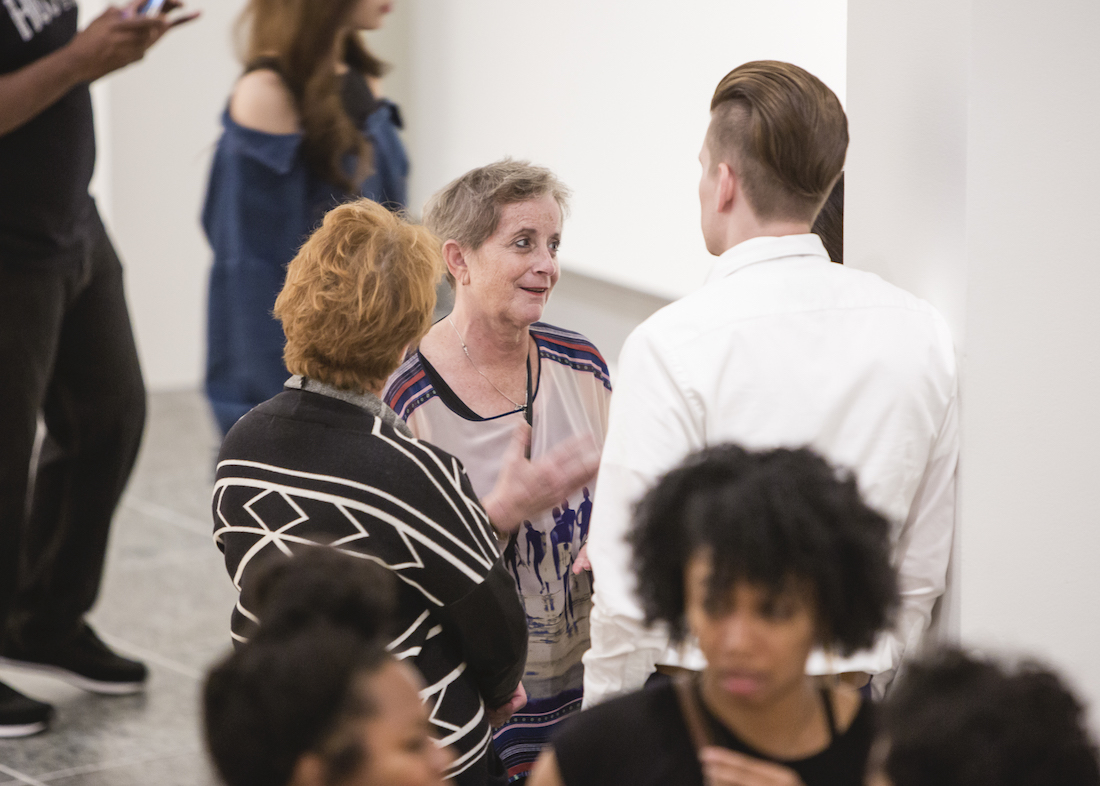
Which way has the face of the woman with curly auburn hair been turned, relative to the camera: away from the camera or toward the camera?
away from the camera

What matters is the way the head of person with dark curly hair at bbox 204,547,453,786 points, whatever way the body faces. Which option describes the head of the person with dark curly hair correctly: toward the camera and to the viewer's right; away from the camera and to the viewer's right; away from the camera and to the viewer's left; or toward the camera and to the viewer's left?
toward the camera and to the viewer's right

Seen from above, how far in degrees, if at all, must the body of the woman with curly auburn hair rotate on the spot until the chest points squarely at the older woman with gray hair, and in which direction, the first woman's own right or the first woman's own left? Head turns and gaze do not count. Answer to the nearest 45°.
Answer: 0° — they already face them

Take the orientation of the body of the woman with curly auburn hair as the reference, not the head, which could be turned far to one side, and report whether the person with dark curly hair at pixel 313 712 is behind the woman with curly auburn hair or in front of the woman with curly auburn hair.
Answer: behind

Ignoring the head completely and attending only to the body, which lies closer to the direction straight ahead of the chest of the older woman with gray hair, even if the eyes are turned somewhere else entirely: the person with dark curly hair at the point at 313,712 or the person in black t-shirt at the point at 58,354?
the person with dark curly hair

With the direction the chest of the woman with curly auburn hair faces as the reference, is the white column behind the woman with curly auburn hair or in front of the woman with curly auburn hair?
in front

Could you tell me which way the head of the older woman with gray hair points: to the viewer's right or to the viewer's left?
to the viewer's right

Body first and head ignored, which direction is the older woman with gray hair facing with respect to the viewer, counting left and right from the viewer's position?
facing the viewer and to the right of the viewer

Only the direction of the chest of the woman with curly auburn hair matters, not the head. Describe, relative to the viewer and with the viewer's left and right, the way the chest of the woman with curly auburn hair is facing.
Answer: facing away from the viewer and to the right of the viewer

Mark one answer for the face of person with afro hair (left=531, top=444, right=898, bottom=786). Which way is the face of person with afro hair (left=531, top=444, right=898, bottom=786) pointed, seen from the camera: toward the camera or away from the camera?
toward the camera
